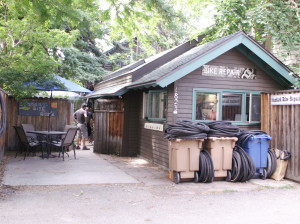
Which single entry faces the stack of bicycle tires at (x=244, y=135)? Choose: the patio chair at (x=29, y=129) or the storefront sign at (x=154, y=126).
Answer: the patio chair

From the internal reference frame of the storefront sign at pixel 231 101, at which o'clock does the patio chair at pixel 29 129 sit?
The patio chair is roughly at 3 o'clock from the storefront sign.

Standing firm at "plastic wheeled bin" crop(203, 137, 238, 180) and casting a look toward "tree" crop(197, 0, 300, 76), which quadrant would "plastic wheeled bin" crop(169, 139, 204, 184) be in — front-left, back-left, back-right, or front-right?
back-left

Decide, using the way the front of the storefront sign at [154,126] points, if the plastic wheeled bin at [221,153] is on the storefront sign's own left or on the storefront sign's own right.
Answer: on the storefront sign's own left

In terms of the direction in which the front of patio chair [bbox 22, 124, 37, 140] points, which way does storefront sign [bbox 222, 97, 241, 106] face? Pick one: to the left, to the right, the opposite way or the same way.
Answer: to the right

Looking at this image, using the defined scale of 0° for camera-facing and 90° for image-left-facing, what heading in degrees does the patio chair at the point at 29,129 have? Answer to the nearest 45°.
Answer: approximately 315°

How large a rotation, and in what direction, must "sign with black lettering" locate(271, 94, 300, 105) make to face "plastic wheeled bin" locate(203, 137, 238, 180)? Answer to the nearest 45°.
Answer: approximately 45° to its right

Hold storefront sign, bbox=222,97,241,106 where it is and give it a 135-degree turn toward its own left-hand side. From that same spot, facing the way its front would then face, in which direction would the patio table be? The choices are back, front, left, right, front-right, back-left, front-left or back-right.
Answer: back-left

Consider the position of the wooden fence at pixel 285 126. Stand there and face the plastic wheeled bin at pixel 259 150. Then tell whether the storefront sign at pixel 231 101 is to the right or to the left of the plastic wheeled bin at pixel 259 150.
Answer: right

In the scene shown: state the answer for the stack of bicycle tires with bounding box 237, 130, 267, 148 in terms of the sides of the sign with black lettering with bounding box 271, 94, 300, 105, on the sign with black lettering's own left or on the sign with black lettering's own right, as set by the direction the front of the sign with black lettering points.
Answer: on the sign with black lettering's own right

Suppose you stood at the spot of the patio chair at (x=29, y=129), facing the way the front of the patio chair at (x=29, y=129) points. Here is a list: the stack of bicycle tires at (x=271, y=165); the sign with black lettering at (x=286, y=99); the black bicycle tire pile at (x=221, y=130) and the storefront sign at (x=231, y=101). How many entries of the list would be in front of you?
4
